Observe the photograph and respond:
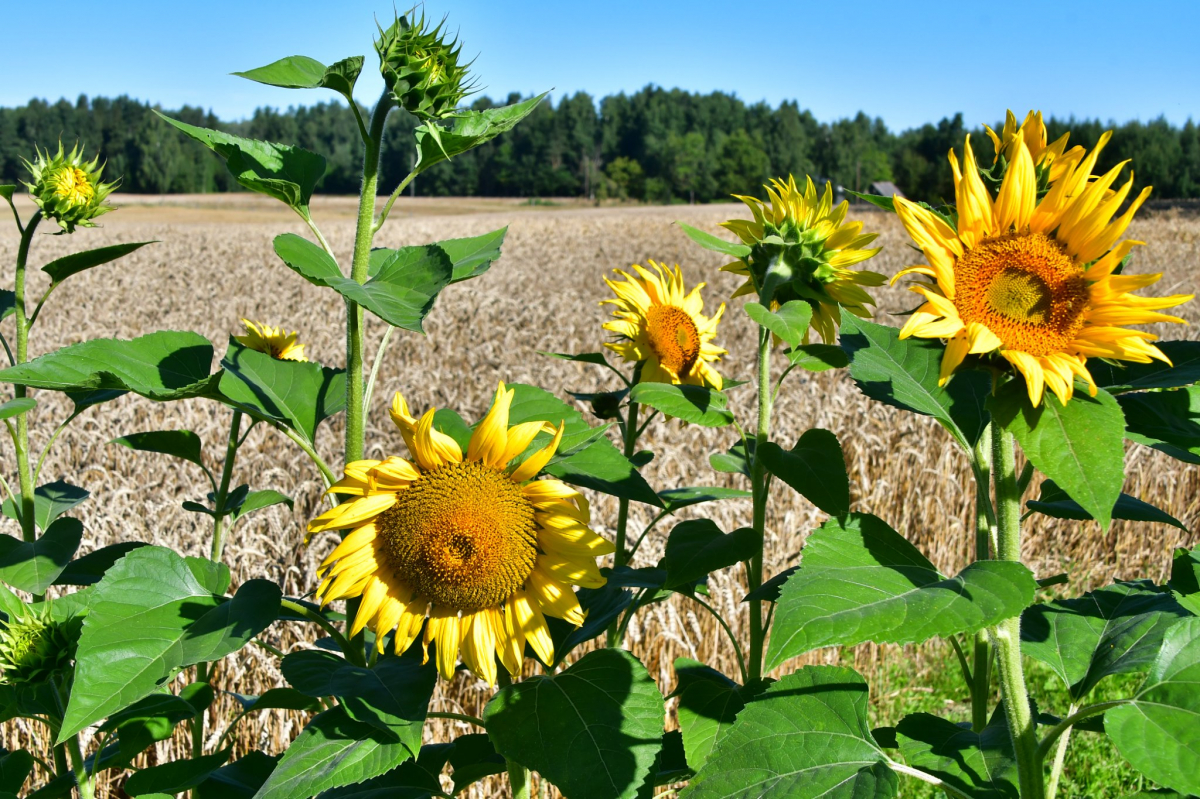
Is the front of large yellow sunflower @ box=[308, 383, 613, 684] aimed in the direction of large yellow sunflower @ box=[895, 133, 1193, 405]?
no

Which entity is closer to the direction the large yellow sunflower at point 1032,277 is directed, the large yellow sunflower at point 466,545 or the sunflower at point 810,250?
the large yellow sunflower

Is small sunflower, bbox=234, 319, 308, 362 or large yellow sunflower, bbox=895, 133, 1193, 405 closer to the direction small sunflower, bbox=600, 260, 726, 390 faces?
the large yellow sunflower

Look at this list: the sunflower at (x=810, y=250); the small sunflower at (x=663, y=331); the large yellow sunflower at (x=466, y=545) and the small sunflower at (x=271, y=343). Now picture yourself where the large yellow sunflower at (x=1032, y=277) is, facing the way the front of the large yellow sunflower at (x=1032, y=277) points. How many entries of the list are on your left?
0

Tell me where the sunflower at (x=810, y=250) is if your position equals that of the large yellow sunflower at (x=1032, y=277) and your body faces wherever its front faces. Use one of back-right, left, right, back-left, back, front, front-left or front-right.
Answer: back-right

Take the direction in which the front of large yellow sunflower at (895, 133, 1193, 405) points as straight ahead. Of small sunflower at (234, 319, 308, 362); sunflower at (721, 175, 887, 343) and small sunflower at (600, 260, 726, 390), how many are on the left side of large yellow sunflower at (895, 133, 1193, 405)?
0

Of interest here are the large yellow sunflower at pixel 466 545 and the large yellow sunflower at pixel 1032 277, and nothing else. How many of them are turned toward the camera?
2

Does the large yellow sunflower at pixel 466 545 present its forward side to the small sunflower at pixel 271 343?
no

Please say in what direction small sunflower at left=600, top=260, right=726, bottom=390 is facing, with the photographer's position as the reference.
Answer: facing the viewer and to the right of the viewer

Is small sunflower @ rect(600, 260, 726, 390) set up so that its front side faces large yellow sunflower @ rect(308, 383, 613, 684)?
no

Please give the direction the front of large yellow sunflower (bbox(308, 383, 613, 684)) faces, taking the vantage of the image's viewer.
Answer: facing the viewer

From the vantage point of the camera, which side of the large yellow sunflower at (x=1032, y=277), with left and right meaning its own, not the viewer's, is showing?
front

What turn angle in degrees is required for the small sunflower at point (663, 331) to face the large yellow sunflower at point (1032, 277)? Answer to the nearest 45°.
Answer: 0° — it already faces it
